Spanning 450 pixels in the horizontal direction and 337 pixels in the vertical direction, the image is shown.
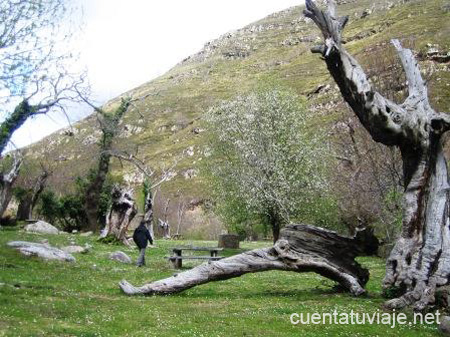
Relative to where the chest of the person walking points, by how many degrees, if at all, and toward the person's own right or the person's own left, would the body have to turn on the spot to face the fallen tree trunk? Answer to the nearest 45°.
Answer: approximately 135° to the person's own right

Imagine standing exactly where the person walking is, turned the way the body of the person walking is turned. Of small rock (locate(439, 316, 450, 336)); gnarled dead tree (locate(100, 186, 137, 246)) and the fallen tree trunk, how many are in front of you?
1

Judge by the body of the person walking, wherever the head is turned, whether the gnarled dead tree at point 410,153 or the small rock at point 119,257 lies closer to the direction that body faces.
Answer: the small rock

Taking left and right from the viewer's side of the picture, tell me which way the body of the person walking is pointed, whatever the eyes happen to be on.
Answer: facing away from the viewer

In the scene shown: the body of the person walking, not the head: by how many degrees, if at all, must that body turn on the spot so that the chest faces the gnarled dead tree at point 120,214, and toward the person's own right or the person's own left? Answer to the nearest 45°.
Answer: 0° — they already face it

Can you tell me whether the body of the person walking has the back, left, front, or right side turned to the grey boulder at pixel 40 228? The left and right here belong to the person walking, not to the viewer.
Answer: front

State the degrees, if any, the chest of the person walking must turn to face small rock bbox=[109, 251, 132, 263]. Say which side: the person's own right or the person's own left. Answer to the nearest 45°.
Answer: approximately 45° to the person's own left
